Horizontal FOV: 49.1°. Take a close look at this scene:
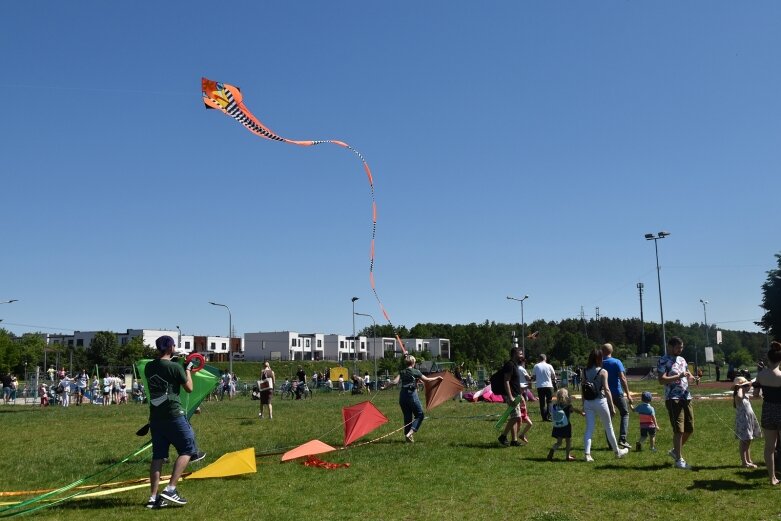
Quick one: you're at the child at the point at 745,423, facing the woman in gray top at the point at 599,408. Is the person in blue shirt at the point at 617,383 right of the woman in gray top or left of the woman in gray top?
right

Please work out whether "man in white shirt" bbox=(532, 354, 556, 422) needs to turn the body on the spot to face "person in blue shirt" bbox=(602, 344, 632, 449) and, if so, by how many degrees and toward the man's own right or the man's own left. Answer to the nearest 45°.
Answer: approximately 180°

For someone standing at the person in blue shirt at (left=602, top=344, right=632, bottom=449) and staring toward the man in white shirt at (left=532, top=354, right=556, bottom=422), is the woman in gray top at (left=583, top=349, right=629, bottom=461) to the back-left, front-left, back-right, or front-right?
back-left

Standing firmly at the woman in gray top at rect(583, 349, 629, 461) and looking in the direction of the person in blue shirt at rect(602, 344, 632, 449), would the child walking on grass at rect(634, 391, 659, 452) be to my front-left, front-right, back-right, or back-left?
front-right

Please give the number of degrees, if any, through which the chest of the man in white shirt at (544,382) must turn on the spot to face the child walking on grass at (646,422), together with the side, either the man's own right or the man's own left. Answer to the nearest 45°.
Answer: approximately 180°

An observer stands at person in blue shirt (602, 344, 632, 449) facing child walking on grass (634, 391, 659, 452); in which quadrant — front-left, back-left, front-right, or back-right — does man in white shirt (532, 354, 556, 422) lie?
back-left

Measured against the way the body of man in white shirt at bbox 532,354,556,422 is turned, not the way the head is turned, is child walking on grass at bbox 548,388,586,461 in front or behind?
behind

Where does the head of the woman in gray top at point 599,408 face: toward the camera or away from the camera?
away from the camera

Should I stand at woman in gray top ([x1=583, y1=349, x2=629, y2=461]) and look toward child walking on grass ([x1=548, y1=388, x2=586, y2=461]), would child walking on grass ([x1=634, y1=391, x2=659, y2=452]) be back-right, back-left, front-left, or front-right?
back-right

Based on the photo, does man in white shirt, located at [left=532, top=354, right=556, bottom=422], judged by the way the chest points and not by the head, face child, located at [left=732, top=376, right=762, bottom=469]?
no

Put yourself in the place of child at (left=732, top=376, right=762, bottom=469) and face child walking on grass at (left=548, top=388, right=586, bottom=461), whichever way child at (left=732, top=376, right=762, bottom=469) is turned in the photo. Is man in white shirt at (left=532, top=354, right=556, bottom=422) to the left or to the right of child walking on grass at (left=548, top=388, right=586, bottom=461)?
right
